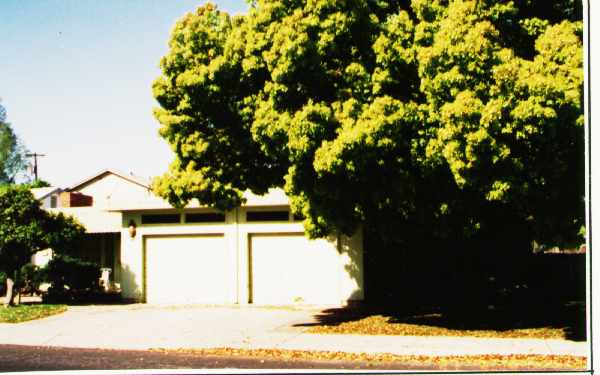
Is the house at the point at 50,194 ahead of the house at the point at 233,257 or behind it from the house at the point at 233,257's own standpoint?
behind

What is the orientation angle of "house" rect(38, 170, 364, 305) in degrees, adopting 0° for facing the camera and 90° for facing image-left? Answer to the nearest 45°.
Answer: approximately 0°

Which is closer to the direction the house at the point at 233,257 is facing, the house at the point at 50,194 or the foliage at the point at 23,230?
the foliage

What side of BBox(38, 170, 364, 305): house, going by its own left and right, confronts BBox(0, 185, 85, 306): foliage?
right
